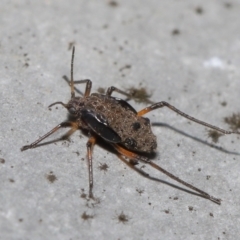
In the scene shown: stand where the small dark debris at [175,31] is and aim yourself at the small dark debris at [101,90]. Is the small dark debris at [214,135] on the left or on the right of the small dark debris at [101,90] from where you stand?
left

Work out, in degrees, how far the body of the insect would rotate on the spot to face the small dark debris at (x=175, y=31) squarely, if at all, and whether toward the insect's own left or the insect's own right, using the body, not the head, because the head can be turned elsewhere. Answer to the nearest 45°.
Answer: approximately 45° to the insect's own right

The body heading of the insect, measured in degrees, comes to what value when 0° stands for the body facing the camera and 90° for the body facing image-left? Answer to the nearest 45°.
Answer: approximately 135°

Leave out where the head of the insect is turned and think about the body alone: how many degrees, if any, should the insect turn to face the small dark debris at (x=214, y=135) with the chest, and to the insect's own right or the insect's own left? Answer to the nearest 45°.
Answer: approximately 90° to the insect's own right

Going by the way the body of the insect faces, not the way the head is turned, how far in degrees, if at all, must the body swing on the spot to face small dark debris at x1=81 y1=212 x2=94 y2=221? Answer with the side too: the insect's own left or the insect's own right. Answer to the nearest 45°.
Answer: approximately 135° to the insect's own left

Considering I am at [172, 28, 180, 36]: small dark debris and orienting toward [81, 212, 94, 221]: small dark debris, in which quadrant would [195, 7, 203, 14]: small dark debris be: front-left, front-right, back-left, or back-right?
back-left

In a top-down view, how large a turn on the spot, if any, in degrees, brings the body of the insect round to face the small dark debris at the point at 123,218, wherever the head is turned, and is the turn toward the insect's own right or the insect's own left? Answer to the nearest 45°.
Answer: approximately 135° to the insect's own left

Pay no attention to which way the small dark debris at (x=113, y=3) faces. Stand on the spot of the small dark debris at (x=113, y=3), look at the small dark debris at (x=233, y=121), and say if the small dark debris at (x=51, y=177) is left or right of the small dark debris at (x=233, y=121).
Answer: right

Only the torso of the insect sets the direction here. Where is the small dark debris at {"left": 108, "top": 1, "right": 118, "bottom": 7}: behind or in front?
in front

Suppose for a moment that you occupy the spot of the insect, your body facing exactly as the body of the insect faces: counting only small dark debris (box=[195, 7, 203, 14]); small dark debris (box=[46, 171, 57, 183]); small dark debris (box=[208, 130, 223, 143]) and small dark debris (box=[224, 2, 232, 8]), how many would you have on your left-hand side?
1

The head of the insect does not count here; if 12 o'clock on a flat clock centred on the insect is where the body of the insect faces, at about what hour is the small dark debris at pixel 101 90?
The small dark debris is roughly at 1 o'clock from the insect.
